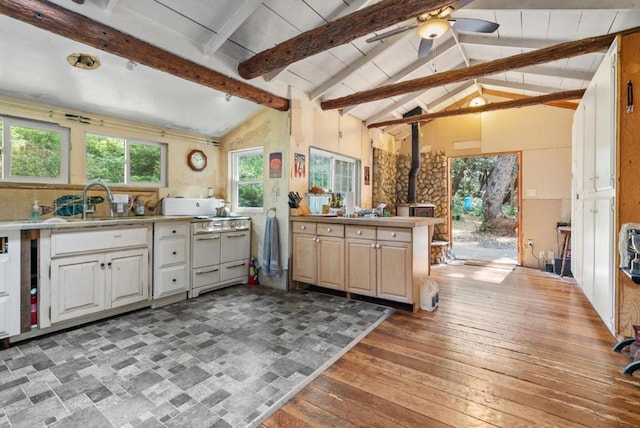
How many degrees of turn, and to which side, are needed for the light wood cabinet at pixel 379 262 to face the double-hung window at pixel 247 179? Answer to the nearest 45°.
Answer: approximately 90° to its right

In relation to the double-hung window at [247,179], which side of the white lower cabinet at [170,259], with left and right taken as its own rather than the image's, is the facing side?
left

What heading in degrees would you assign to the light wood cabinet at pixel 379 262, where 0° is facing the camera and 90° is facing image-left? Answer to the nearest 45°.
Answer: approximately 45°

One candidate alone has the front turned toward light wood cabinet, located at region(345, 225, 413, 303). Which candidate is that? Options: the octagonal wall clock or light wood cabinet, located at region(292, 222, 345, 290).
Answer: the octagonal wall clock

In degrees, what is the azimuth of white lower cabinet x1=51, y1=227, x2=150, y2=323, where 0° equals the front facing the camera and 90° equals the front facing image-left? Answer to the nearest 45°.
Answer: approximately 315°

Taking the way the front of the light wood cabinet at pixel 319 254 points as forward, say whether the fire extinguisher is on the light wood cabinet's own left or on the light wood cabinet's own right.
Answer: on the light wood cabinet's own right
